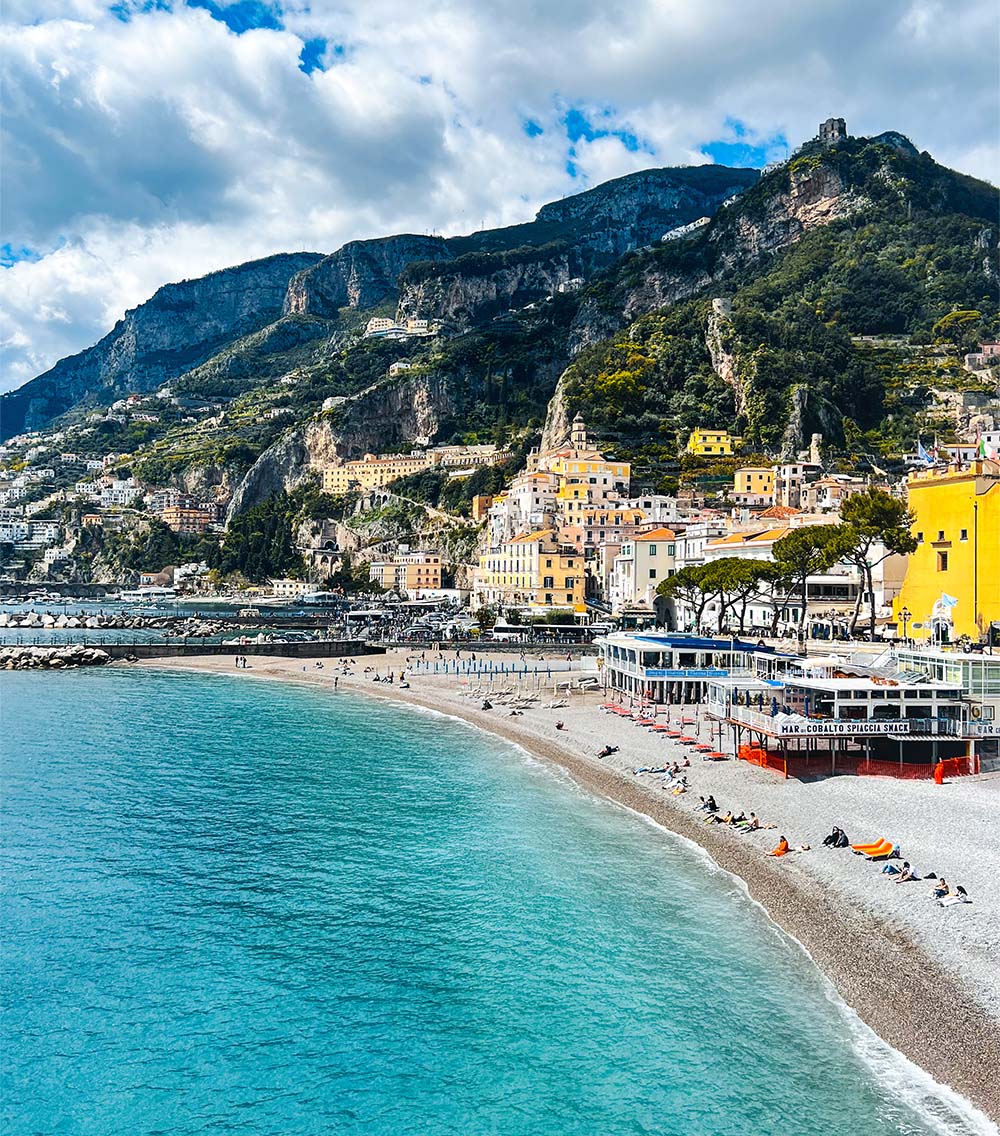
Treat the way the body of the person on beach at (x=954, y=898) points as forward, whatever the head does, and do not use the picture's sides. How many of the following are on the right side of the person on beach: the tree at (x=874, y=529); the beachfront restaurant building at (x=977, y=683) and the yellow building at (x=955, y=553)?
3

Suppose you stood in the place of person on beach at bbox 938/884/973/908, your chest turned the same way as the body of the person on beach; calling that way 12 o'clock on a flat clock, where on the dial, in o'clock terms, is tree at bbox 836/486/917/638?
The tree is roughly at 3 o'clock from the person on beach.

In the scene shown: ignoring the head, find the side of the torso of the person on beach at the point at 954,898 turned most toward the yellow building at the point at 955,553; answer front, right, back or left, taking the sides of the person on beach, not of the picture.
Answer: right

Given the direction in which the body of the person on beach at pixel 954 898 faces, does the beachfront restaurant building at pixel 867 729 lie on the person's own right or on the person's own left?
on the person's own right

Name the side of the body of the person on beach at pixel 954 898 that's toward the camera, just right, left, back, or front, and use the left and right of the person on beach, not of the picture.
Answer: left

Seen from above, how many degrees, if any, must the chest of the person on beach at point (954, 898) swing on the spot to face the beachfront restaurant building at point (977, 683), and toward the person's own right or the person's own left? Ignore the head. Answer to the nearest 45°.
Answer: approximately 90° to the person's own right
